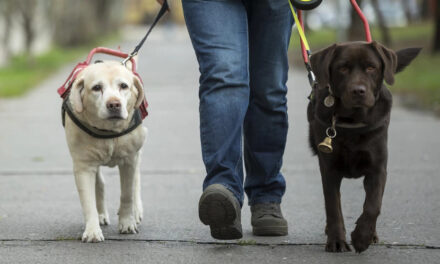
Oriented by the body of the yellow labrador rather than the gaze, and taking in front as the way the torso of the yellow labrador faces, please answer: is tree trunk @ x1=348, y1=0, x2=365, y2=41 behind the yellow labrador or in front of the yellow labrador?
behind

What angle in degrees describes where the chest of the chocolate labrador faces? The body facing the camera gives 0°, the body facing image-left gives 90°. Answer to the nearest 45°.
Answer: approximately 0°

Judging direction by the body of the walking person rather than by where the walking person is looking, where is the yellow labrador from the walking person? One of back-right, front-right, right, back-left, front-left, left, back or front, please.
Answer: right

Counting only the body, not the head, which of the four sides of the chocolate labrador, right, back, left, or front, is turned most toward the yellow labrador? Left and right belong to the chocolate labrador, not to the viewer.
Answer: right

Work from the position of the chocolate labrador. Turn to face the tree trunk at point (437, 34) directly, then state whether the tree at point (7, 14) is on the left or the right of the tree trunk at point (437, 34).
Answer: left

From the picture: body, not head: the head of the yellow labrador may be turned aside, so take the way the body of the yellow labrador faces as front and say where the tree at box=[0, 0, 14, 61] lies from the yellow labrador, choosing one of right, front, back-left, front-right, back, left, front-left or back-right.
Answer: back

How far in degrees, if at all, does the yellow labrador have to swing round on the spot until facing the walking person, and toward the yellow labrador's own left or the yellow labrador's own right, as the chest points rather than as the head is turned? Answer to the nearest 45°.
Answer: approximately 90° to the yellow labrador's own left

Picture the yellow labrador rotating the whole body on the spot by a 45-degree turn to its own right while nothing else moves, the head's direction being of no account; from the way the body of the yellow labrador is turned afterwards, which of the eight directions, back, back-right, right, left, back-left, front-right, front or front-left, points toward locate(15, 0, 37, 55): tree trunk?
back-right

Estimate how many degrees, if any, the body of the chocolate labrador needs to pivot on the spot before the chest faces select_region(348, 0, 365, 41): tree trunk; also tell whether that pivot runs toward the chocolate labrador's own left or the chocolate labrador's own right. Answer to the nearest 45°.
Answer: approximately 180°
